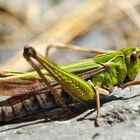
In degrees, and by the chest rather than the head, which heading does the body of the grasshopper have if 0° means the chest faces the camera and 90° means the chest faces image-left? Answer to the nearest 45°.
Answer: approximately 270°
